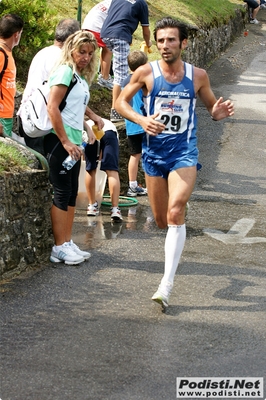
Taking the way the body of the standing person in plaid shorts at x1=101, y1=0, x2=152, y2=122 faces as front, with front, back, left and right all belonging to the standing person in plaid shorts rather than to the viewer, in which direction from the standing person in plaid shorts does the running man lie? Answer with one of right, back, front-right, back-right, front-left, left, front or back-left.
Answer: back-right

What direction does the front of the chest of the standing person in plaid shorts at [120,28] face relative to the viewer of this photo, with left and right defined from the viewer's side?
facing away from the viewer and to the right of the viewer

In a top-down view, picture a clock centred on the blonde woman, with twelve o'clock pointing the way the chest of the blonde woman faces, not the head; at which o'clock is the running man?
The running man is roughly at 1 o'clock from the blonde woman.

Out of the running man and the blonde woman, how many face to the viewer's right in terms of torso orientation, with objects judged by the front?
1

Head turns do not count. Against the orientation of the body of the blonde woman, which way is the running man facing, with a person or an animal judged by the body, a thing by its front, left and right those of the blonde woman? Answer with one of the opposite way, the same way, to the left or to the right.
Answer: to the right

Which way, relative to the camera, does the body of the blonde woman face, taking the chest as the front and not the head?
to the viewer's right

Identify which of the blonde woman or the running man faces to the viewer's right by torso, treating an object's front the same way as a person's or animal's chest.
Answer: the blonde woman

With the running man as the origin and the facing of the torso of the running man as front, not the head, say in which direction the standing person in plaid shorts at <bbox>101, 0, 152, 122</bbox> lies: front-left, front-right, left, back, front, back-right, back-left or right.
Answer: back

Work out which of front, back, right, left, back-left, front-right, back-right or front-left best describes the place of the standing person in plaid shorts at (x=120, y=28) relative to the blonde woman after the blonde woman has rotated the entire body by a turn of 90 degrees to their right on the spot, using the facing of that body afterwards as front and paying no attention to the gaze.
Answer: back
